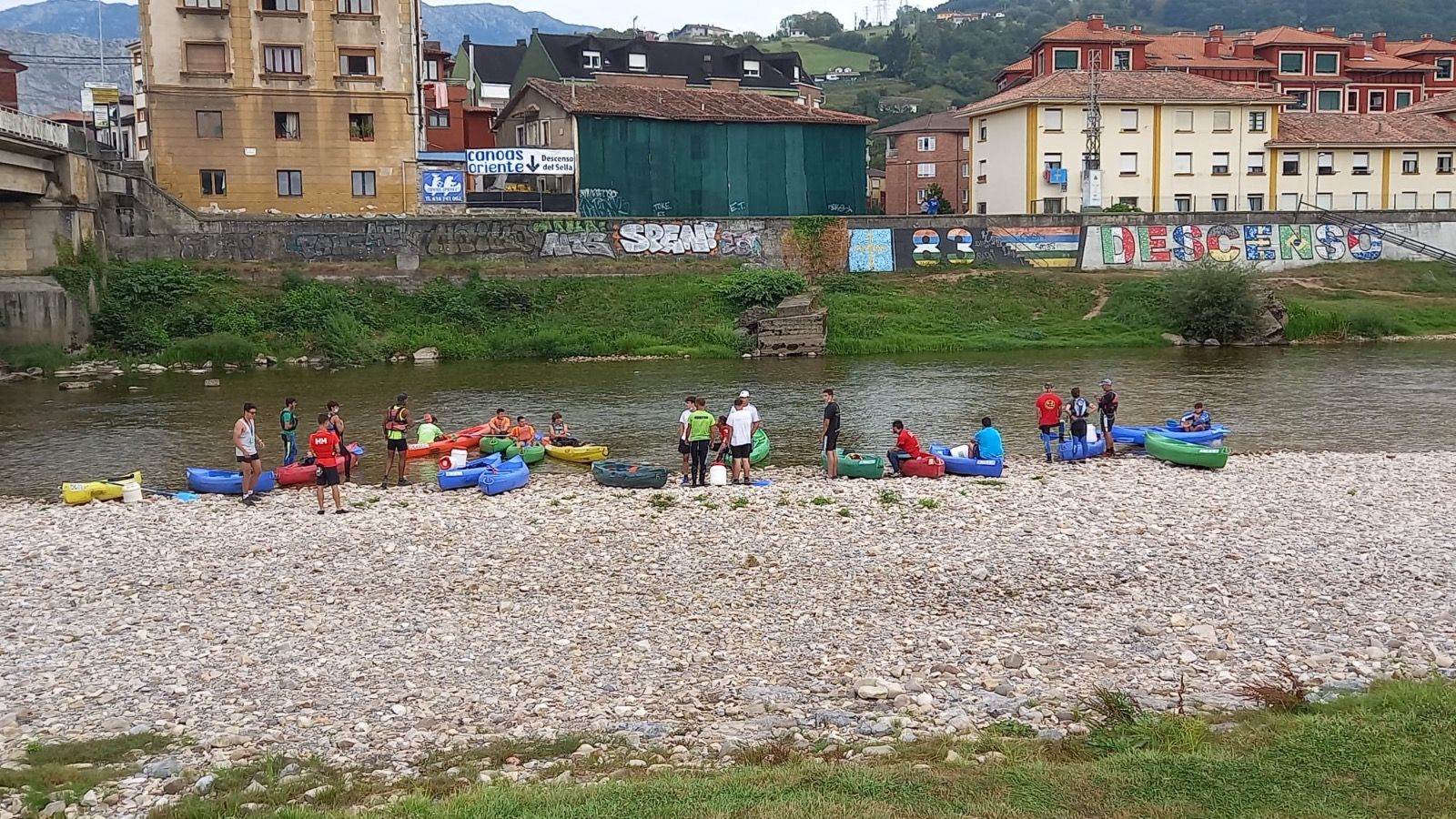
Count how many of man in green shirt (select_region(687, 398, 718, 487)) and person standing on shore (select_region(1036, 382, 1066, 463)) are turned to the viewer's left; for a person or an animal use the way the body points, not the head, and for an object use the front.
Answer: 0

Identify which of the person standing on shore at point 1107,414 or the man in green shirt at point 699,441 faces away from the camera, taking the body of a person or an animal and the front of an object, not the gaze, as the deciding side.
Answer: the man in green shirt

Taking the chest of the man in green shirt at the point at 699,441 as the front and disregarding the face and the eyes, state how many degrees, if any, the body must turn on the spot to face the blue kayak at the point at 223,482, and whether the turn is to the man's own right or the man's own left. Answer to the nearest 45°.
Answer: approximately 90° to the man's own left

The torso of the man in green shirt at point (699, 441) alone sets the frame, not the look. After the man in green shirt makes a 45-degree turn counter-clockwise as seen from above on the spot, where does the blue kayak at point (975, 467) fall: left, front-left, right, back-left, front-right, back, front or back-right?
back-right

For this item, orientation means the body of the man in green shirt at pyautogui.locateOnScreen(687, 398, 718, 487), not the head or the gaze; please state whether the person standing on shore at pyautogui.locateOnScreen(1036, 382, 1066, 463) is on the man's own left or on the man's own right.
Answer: on the man's own right

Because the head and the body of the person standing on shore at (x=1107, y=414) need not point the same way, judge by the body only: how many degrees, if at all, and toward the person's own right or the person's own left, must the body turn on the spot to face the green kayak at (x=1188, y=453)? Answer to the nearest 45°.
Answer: approximately 135° to the person's own left

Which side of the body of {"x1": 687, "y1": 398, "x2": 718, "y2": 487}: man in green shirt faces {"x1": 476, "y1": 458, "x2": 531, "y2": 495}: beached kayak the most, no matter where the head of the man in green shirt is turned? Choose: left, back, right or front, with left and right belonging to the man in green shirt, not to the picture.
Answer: left

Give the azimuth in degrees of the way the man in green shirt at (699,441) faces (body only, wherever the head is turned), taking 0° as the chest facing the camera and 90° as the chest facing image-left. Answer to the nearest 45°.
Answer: approximately 180°
